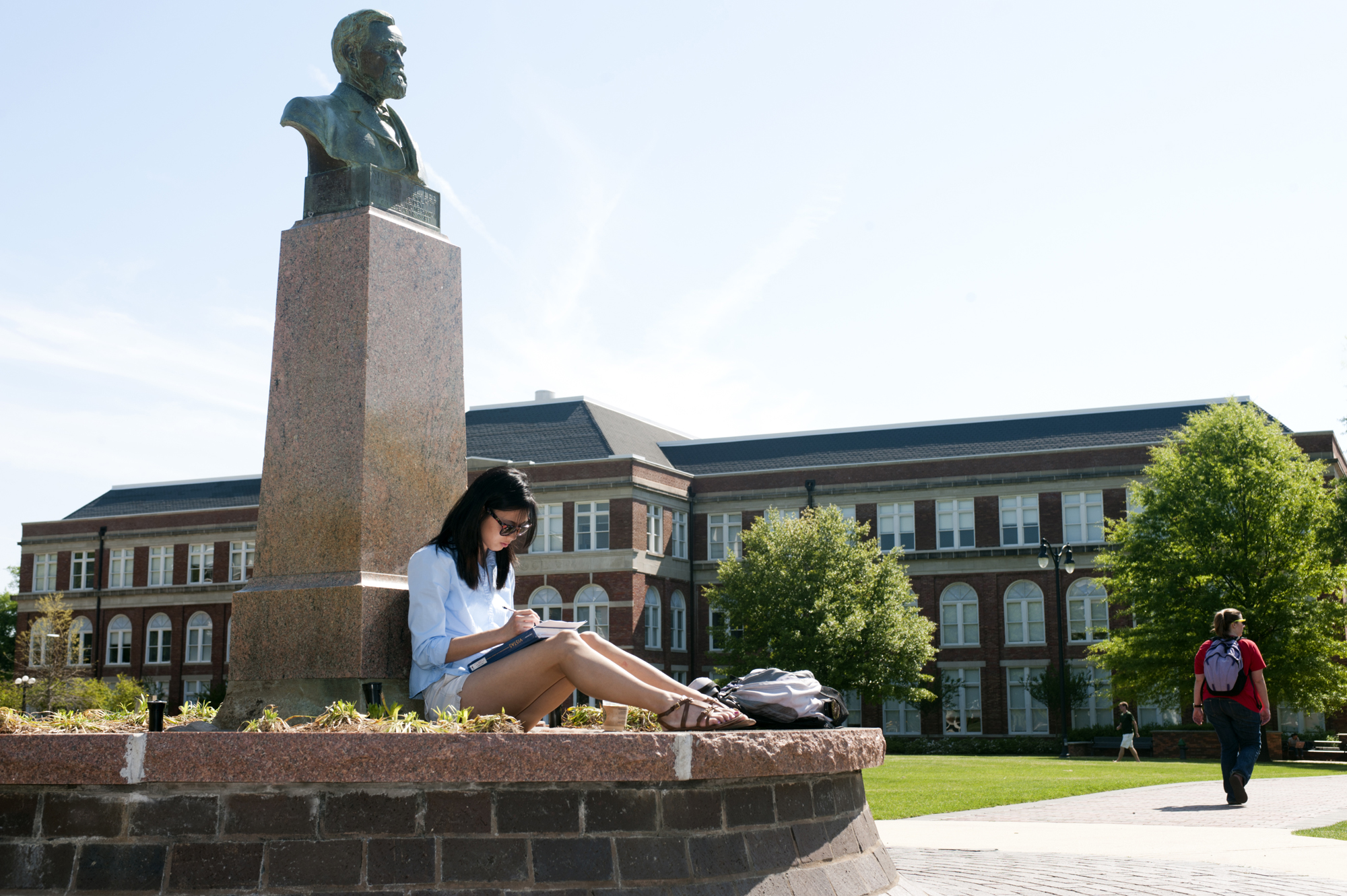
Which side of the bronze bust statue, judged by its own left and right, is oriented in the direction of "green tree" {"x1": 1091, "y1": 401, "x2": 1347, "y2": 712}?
left

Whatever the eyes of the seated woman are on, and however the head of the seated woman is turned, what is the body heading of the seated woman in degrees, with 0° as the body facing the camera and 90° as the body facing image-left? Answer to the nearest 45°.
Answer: approximately 270°

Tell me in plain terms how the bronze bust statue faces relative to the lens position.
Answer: facing the viewer and to the right of the viewer

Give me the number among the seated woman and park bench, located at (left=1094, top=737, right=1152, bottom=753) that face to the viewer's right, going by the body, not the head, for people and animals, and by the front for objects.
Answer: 1

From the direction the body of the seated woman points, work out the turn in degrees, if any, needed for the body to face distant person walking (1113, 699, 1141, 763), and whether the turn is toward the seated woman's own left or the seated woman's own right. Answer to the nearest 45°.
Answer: approximately 45° to the seated woman's own left

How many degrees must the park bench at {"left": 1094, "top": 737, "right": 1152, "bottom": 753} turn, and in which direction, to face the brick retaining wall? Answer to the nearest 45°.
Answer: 0° — it already faces it

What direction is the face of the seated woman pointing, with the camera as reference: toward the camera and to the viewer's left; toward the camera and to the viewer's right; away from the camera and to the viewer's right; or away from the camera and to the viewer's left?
toward the camera and to the viewer's right
